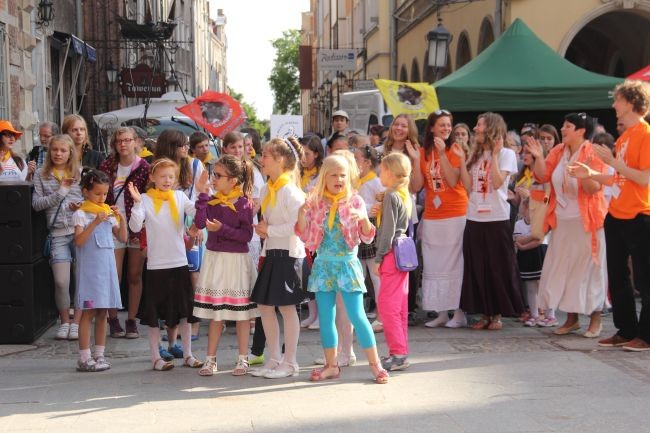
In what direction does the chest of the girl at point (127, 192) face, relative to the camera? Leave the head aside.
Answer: toward the camera

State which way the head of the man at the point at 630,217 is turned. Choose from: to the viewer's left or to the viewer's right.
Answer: to the viewer's left

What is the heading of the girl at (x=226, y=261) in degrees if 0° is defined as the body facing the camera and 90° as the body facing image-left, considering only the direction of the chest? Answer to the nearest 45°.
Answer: approximately 45°

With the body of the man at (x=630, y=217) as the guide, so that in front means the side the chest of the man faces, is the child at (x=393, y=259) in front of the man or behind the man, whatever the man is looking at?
in front

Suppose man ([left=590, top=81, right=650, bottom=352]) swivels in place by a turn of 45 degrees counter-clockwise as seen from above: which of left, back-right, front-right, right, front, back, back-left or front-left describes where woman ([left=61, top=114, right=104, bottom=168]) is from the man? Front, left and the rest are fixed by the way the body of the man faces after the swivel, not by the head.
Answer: front-right

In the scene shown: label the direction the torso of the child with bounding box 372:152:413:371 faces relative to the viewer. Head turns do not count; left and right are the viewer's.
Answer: facing to the left of the viewer

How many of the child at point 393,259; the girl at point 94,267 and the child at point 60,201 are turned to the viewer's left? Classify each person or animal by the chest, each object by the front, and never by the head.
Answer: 1

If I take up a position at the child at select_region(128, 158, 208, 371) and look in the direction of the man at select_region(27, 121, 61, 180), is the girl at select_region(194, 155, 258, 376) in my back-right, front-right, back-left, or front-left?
back-right

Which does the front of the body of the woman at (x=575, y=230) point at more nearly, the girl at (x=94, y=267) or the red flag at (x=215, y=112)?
the girl

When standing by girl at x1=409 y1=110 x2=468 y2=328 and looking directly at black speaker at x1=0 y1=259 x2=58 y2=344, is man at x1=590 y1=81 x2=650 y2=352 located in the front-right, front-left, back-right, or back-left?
back-left

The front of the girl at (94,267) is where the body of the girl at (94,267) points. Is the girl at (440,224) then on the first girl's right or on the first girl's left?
on the first girl's left

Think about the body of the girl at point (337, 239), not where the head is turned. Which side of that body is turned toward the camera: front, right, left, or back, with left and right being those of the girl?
front

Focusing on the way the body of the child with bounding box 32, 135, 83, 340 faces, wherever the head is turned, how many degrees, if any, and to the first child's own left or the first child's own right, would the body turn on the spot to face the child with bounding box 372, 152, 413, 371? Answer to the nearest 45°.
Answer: approximately 45° to the first child's own left

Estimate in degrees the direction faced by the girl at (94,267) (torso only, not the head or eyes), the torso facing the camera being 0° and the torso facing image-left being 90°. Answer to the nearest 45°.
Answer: approximately 315°

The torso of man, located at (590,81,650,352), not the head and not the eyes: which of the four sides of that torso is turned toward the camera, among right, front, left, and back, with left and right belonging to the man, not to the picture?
left
